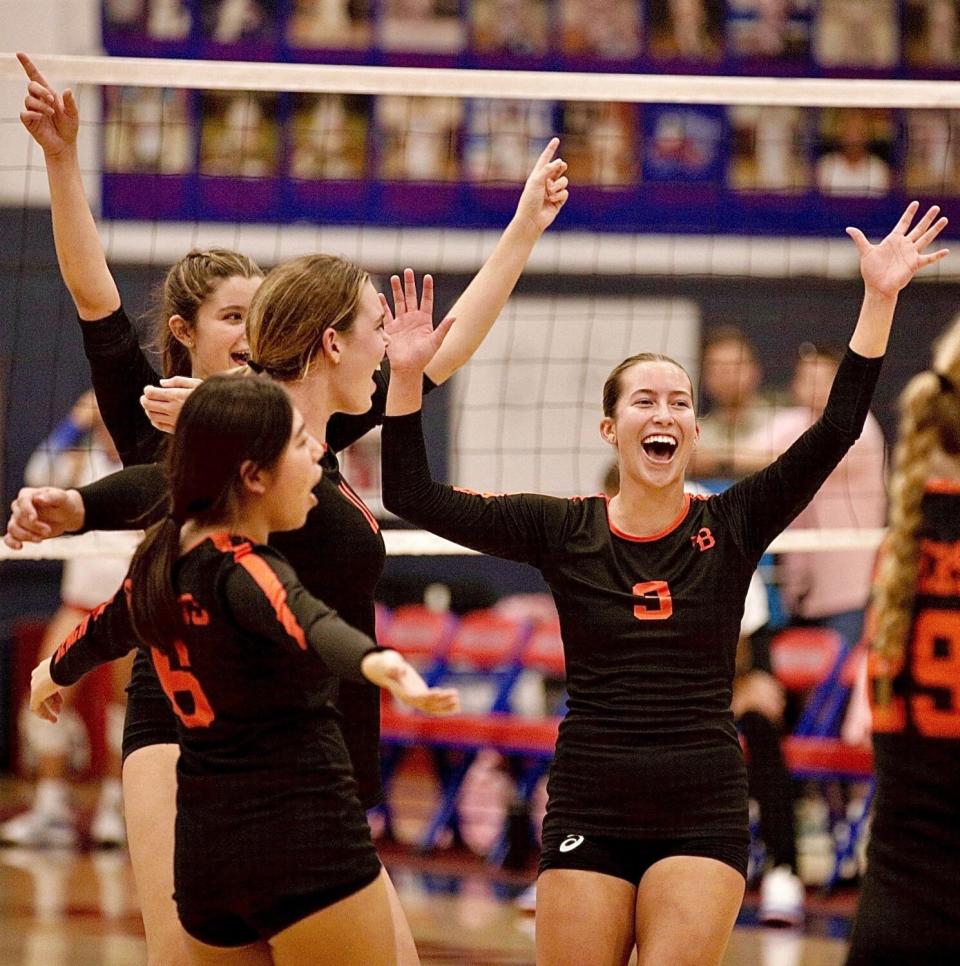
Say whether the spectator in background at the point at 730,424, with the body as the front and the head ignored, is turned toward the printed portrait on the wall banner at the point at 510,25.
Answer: no

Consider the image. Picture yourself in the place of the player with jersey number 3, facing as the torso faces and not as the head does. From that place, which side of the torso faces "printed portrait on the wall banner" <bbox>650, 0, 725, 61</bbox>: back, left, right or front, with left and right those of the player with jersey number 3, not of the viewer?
back

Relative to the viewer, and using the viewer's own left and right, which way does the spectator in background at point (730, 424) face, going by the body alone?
facing the viewer

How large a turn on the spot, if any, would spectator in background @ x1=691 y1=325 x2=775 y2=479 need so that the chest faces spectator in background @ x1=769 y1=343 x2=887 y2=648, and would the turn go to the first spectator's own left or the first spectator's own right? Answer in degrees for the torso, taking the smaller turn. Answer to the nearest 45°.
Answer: approximately 45° to the first spectator's own left

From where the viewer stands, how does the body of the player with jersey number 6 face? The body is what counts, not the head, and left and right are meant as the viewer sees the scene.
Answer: facing away from the viewer and to the right of the viewer

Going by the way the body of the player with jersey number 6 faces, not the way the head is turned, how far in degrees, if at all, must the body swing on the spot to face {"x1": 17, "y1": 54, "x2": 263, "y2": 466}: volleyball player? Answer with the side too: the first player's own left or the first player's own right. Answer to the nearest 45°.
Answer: approximately 45° to the first player's own left

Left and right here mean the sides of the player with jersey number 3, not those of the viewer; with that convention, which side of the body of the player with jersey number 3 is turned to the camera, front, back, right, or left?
front

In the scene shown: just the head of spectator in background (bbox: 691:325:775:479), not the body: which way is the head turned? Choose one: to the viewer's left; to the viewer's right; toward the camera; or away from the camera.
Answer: toward the camera

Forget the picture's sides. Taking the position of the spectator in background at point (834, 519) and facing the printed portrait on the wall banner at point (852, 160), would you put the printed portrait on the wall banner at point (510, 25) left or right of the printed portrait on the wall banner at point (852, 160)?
left

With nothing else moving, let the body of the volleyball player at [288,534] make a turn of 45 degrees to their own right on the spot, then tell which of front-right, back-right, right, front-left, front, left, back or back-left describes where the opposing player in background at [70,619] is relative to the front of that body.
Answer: back-left

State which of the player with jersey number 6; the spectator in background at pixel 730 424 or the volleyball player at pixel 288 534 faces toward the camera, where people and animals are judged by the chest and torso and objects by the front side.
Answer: the spectator in background

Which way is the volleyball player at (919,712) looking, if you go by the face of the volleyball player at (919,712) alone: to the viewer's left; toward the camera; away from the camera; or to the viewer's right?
away from the camera

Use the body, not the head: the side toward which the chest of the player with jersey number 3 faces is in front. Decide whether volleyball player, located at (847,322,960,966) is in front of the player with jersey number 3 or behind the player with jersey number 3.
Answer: in front

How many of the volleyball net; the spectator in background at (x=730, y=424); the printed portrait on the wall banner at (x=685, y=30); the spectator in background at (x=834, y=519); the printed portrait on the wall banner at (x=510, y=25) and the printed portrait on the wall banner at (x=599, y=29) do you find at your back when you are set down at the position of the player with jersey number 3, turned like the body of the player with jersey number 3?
6
